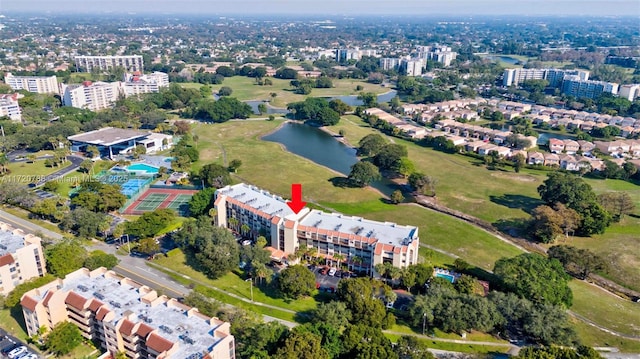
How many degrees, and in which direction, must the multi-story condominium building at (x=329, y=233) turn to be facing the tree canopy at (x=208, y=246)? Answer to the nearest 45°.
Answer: approximately 45° to its right

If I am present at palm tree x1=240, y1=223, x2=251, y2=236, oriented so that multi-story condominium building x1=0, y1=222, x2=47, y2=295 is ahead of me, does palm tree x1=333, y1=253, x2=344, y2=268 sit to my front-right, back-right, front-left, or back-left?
back-left

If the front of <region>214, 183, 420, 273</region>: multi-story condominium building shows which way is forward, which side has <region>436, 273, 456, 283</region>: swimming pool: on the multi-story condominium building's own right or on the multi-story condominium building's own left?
on the multi-story condominium building's own left

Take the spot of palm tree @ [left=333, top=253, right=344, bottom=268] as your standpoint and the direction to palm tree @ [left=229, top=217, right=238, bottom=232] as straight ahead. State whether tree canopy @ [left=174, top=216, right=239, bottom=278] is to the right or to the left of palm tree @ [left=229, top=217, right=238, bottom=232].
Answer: left

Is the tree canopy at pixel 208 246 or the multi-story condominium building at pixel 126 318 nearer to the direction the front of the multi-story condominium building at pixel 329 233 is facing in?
the multi-story condominium building

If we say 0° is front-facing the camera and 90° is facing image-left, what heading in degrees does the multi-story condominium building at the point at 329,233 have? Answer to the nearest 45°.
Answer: approximately 45°

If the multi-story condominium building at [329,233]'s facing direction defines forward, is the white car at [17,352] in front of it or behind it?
in front

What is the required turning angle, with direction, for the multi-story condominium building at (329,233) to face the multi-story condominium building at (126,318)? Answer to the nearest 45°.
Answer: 0° — it already faces it

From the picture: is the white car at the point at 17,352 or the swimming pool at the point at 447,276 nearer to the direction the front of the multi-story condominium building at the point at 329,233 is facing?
the white car

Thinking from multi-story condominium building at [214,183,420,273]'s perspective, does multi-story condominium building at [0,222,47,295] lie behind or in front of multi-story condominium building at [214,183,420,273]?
in front
